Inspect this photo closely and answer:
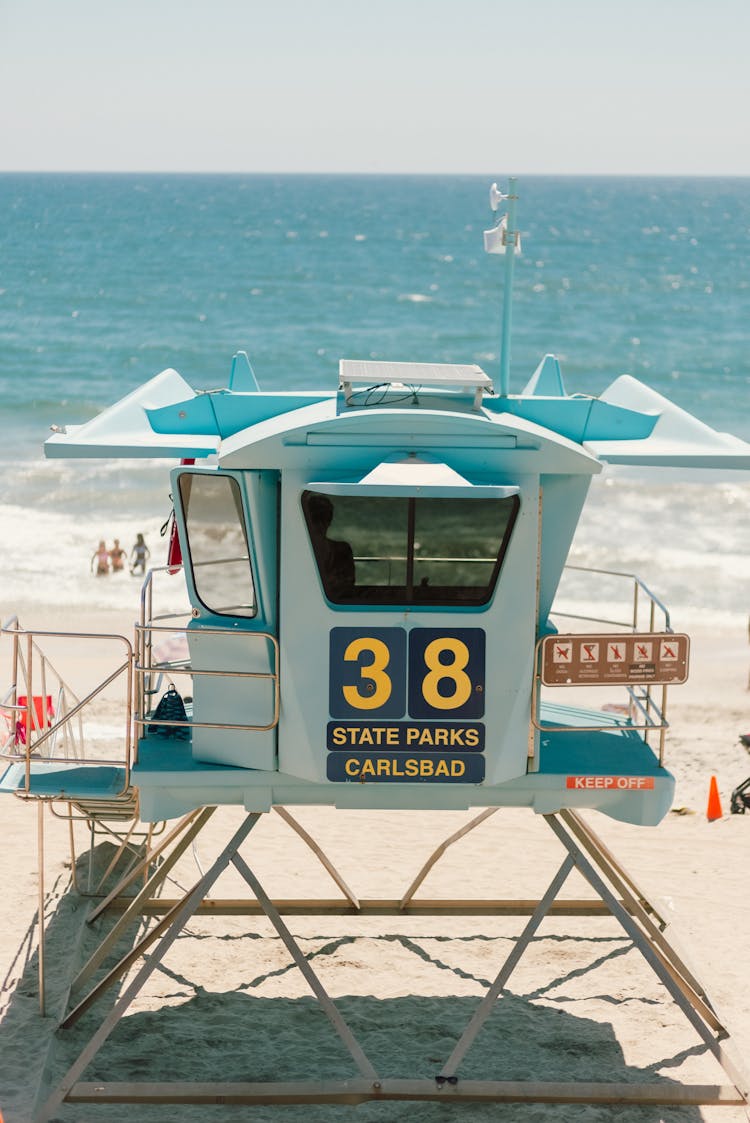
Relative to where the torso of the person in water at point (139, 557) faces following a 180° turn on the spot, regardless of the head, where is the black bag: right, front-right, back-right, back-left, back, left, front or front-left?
front

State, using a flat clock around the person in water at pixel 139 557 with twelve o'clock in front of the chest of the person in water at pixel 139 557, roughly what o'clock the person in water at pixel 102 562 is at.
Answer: the person in water at pixel 102 562 is roughly at 3 o'clock from the person in water at pixel 139 557.

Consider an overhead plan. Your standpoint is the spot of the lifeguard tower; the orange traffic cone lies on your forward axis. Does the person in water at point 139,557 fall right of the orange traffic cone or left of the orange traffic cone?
left

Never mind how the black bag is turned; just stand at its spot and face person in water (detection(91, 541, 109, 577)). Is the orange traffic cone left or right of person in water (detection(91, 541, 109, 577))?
right
